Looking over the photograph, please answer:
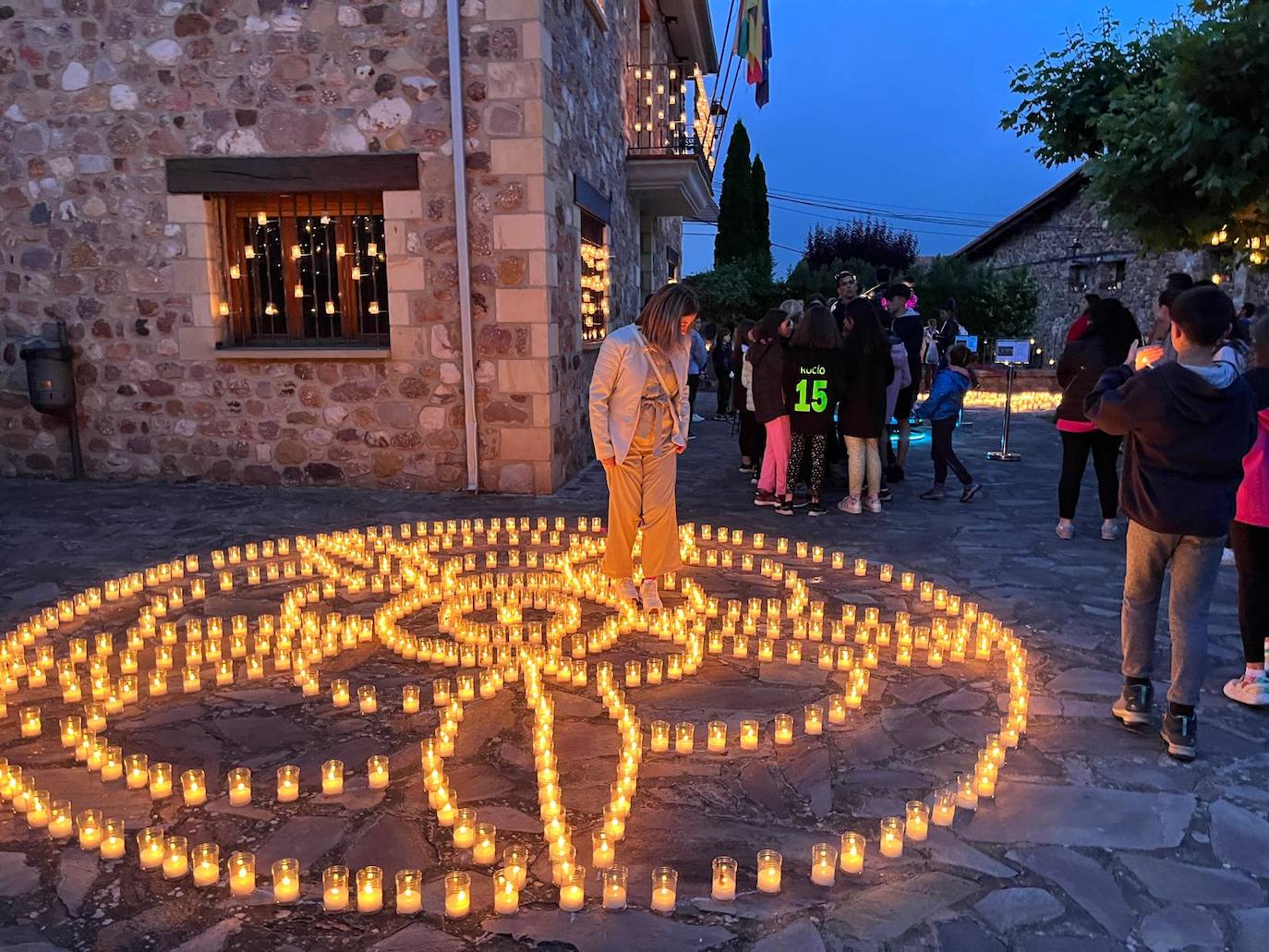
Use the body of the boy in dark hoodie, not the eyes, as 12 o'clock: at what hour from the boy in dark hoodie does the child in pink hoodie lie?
The child in pink hoodie is roughly at 2 o'clock from the boy in dark hoodie.

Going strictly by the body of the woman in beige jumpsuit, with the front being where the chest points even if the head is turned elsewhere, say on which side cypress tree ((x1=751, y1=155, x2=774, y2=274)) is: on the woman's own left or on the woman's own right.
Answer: on the woman's own left

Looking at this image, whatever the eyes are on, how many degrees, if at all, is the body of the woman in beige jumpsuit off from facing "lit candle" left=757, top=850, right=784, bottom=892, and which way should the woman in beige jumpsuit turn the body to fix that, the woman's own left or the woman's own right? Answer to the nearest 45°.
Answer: approximately 45° to the woman's own right

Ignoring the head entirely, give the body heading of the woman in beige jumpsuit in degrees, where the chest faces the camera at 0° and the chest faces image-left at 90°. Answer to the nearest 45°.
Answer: approximately 315°

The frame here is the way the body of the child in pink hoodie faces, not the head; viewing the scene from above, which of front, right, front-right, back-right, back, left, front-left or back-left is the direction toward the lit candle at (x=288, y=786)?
front-left

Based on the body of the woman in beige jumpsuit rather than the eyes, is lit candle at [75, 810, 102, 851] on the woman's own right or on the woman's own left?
on the woman's own right

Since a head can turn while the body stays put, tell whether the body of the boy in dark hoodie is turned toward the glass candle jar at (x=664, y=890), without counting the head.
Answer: no

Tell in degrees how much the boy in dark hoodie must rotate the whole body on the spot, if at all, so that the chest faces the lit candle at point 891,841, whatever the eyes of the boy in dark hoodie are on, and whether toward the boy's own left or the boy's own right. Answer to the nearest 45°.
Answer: approximately 90° to the boy's own left

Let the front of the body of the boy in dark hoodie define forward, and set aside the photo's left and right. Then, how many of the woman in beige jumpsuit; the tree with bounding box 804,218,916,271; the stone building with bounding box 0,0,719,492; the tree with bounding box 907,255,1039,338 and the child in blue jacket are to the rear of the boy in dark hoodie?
0

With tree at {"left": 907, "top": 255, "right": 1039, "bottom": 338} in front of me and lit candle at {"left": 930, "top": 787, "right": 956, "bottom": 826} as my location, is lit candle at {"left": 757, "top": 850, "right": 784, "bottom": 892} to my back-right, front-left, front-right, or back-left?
back-left

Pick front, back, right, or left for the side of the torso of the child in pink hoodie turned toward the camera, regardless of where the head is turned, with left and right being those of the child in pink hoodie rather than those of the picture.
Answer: left

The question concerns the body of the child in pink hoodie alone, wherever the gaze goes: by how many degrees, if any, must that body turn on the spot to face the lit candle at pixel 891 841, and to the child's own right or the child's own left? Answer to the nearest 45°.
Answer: approximately 45° to the child's own left
